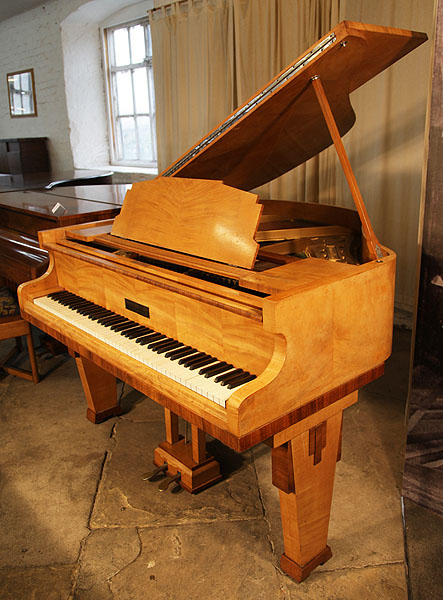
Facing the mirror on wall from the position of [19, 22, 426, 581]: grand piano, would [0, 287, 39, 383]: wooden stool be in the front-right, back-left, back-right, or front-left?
front-left

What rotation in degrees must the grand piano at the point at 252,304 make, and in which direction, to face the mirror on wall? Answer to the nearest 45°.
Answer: approximately 90° to its right

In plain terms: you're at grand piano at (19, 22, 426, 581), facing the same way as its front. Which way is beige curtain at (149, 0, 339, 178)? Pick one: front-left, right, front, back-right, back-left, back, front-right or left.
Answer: back-right

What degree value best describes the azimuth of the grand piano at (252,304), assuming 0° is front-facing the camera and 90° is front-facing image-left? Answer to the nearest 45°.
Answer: approximately 45°

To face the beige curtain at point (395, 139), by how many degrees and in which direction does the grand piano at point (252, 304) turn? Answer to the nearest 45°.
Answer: approximately 180°

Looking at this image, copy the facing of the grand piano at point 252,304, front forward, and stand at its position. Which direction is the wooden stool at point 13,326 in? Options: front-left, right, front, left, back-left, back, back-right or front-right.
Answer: right

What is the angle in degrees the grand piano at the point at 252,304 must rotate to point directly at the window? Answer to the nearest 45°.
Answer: approximately 135° to its right

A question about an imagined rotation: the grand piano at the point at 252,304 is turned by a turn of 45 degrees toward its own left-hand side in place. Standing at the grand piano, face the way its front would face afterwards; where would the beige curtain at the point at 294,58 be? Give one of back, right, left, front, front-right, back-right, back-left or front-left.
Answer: back
